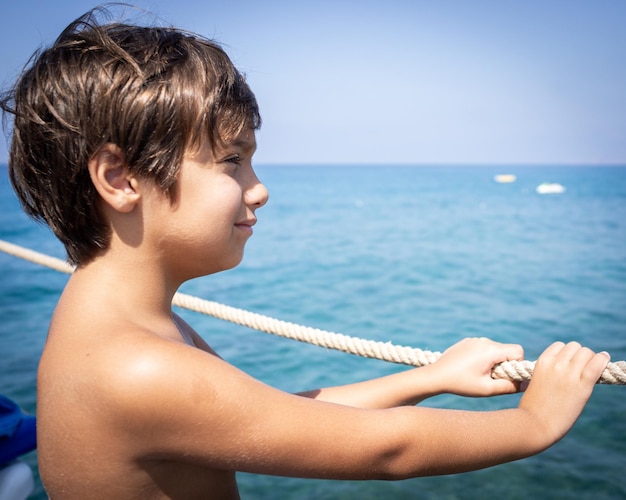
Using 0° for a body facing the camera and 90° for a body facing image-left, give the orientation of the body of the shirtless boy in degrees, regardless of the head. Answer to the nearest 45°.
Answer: approximately 270°

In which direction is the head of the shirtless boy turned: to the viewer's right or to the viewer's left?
to the viewer's right
